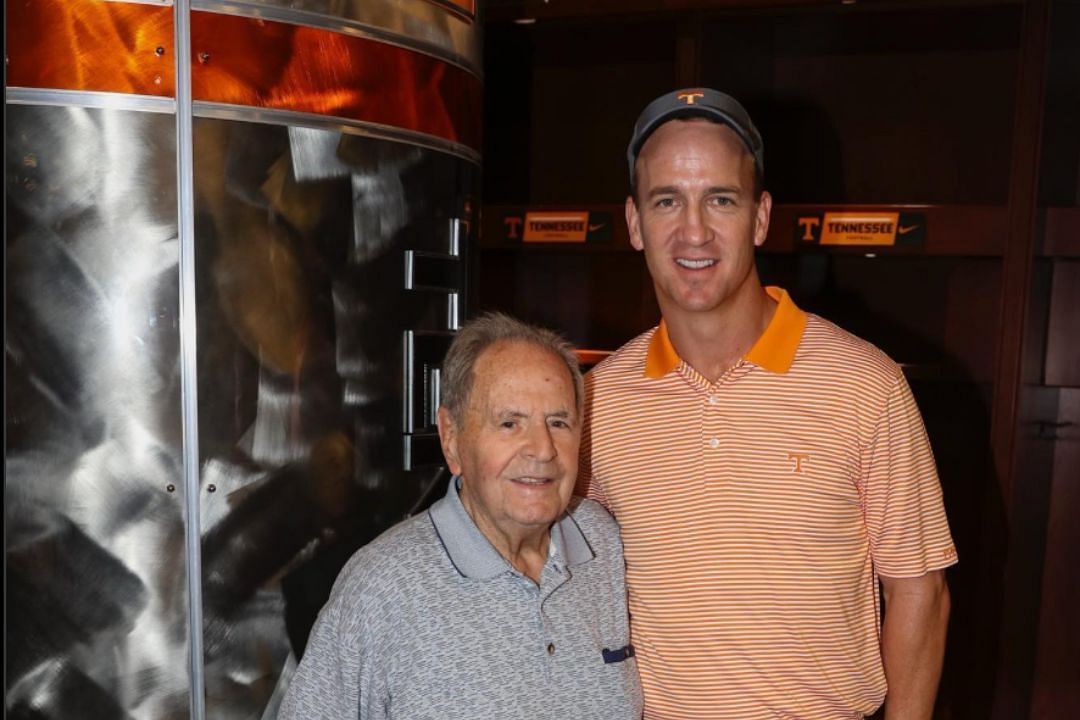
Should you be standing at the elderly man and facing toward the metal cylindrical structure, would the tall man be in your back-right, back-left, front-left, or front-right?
back-right

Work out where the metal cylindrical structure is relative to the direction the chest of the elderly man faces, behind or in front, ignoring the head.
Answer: behind

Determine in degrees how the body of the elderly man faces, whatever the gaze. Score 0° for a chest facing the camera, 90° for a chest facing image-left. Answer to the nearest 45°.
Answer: approximately 315°
